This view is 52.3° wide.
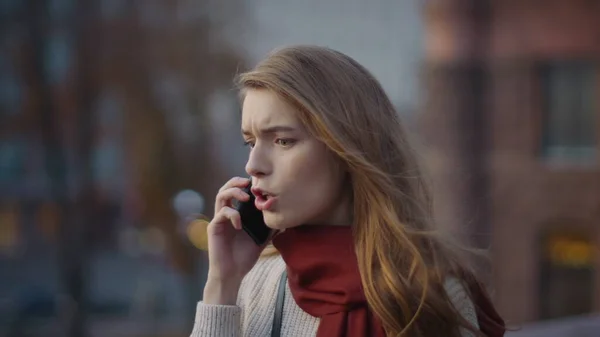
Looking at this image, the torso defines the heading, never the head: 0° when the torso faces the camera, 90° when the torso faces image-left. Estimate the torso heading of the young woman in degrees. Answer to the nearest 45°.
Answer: approximately 45°

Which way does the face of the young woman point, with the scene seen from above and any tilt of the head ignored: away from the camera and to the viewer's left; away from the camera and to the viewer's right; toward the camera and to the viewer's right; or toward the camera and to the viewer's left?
toward the camera and to the viewer's left

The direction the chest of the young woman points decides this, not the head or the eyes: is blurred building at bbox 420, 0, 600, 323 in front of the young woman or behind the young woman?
behind
